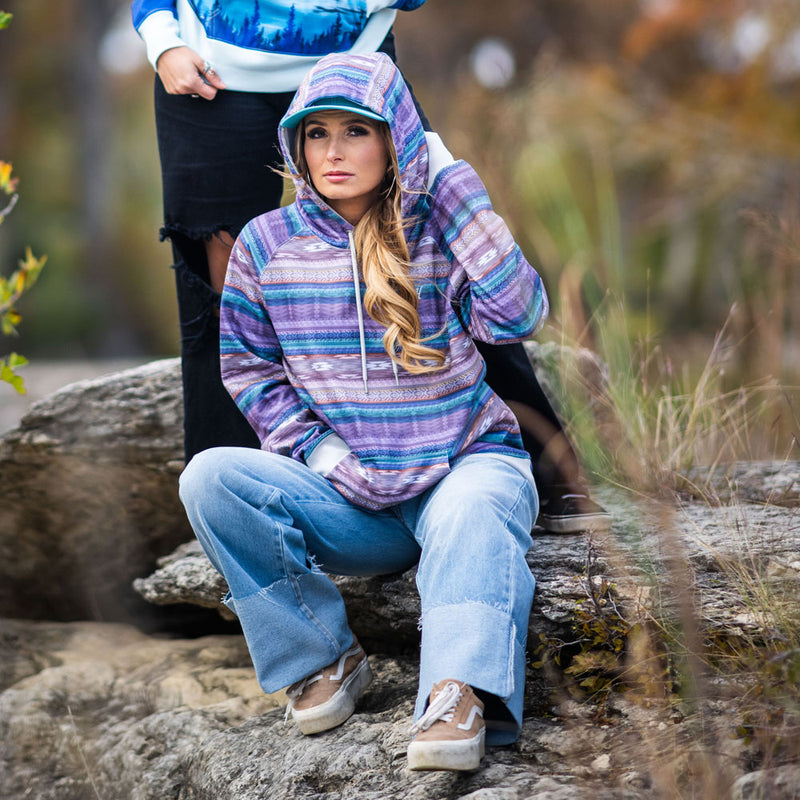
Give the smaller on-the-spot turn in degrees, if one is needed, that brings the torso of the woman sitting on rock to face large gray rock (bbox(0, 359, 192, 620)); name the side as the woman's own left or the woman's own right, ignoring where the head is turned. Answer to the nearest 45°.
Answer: approximately 135° to the woman's own right

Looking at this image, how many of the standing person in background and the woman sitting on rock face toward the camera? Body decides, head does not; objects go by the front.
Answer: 2

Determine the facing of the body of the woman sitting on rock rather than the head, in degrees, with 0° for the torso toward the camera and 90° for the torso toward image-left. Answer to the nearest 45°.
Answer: approximately 0°
